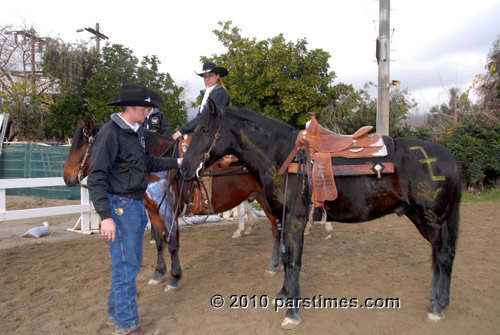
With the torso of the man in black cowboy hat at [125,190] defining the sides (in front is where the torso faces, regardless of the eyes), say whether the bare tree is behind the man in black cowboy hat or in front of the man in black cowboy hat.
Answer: behind

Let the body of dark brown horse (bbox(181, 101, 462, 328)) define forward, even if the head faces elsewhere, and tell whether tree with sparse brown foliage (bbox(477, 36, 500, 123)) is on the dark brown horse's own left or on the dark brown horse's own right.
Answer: on the dark brown horse's own right

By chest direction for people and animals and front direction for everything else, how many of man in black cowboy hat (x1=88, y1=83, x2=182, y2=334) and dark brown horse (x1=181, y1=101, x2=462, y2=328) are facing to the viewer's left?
1

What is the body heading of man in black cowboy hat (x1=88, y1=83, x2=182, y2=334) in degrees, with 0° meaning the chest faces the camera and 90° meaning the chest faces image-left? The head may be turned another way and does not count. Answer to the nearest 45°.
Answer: approximately 315°

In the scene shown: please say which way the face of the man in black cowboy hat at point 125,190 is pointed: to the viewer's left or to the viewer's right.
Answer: to the viewer's right

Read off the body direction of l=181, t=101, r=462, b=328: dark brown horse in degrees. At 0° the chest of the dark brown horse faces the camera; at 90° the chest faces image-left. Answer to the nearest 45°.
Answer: approximately 90°

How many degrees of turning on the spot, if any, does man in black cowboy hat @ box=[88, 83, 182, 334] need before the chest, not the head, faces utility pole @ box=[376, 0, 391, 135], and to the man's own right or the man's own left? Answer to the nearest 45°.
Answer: approximately 90° to the man's own left

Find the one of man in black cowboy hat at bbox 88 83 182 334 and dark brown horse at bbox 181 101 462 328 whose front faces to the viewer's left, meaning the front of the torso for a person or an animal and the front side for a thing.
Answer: the dark brown horse

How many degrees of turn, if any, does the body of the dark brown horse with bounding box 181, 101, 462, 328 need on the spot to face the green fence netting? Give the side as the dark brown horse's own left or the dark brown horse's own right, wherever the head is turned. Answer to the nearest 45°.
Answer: approximately 45° to the dark brown horse's own right

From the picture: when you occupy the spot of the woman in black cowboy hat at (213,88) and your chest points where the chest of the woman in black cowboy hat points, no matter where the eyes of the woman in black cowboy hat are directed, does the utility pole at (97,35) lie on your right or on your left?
on your right
